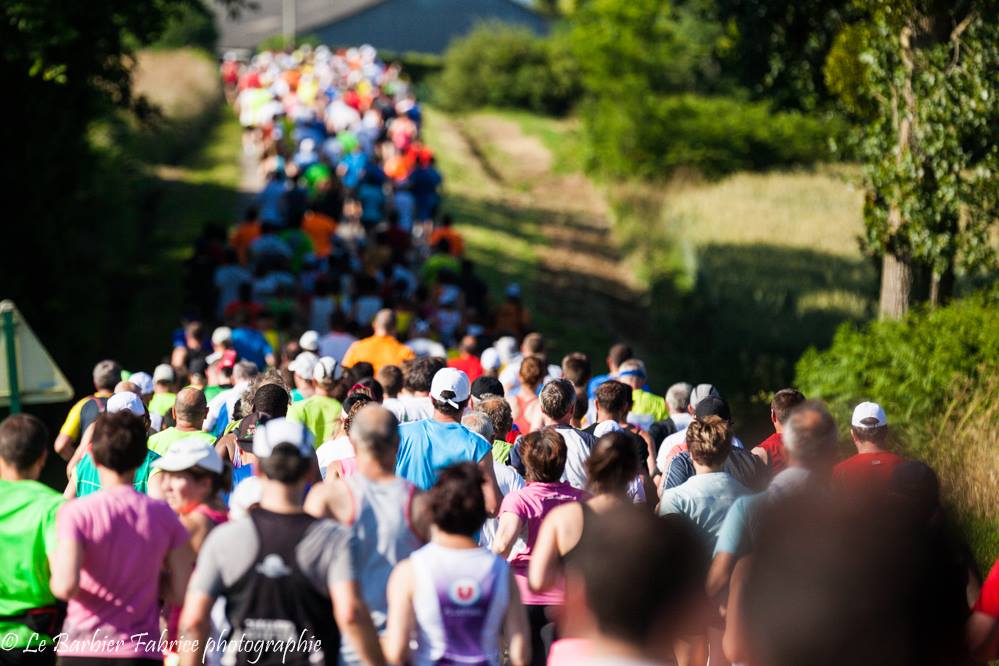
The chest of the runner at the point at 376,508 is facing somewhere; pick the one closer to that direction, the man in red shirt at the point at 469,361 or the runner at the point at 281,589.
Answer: the man in red shirt

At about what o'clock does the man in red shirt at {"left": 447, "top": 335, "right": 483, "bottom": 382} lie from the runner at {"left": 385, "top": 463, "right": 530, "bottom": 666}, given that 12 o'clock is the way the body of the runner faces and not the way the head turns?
The man in red shirt is roughly at 12 o'clock from the runner.

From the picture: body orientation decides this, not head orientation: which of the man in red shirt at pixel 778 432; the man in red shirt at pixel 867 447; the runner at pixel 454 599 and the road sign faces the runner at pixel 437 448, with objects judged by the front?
the runner at pixel 454 599

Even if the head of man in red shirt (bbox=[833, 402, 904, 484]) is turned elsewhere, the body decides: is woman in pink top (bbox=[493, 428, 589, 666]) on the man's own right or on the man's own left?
on the man's own left

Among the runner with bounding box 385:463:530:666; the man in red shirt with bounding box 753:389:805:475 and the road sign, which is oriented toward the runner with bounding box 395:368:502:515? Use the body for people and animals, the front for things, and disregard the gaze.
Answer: the runner with bounding box 385:463:530:666

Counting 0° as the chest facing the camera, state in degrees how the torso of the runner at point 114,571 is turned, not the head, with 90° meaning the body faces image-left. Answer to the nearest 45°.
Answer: approximately 180°

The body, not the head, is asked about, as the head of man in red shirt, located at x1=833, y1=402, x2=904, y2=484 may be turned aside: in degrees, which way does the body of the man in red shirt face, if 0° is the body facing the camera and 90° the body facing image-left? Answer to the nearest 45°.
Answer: approximately 180°

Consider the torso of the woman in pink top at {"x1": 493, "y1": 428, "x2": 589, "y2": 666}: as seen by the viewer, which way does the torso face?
away from the camera

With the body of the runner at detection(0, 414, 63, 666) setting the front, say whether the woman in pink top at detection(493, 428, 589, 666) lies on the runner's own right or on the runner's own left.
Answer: on the runner's own right

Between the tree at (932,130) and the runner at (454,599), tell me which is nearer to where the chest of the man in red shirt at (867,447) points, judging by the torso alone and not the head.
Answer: the tree

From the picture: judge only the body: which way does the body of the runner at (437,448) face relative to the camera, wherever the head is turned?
away from the camera

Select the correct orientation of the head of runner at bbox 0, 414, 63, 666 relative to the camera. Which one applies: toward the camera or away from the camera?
away from the camera

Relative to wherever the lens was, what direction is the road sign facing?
facing away from the viewer

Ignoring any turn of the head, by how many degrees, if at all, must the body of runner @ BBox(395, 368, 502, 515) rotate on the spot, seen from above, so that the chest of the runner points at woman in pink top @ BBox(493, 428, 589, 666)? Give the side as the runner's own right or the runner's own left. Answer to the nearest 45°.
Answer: approximately 135° to the runner's own right
